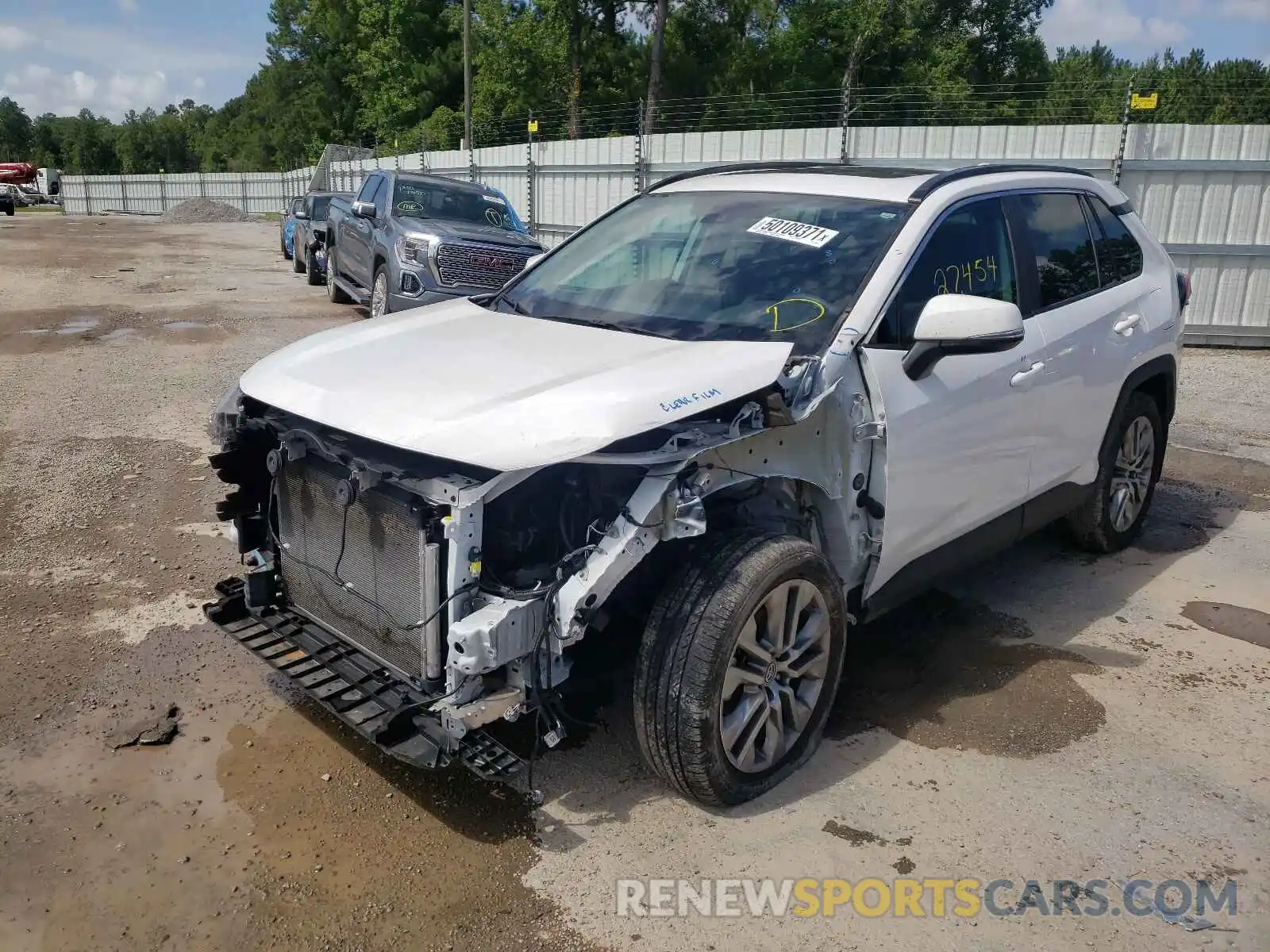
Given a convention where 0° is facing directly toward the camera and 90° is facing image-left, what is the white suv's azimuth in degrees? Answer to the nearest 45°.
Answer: approximately 45°

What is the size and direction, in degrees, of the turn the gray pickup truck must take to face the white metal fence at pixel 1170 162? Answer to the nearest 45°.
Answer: approximately 45° to its left

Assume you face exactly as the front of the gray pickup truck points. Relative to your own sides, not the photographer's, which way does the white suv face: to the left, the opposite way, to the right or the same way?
to the right

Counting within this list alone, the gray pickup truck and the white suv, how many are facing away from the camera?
0

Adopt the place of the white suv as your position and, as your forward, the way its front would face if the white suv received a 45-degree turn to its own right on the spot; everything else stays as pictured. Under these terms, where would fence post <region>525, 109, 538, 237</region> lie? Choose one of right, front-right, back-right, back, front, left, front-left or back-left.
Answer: right

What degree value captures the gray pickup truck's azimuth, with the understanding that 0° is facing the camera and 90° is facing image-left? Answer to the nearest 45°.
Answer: approximately 315°

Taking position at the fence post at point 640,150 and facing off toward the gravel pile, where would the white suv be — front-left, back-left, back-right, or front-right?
back-left

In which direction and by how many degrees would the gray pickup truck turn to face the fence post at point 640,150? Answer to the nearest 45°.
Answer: approximately 90° to its left

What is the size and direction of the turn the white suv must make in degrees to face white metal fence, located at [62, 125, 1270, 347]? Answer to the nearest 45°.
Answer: approximately 180°

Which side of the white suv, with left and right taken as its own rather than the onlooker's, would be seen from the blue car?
right

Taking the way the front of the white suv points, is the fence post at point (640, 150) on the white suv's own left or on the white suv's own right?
on the white suv's own right

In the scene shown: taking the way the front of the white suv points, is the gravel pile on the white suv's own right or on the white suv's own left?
on the white suv's own right

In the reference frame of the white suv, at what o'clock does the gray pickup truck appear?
The gray pickup truck is roughly at 4 o'clock from the white suv.
